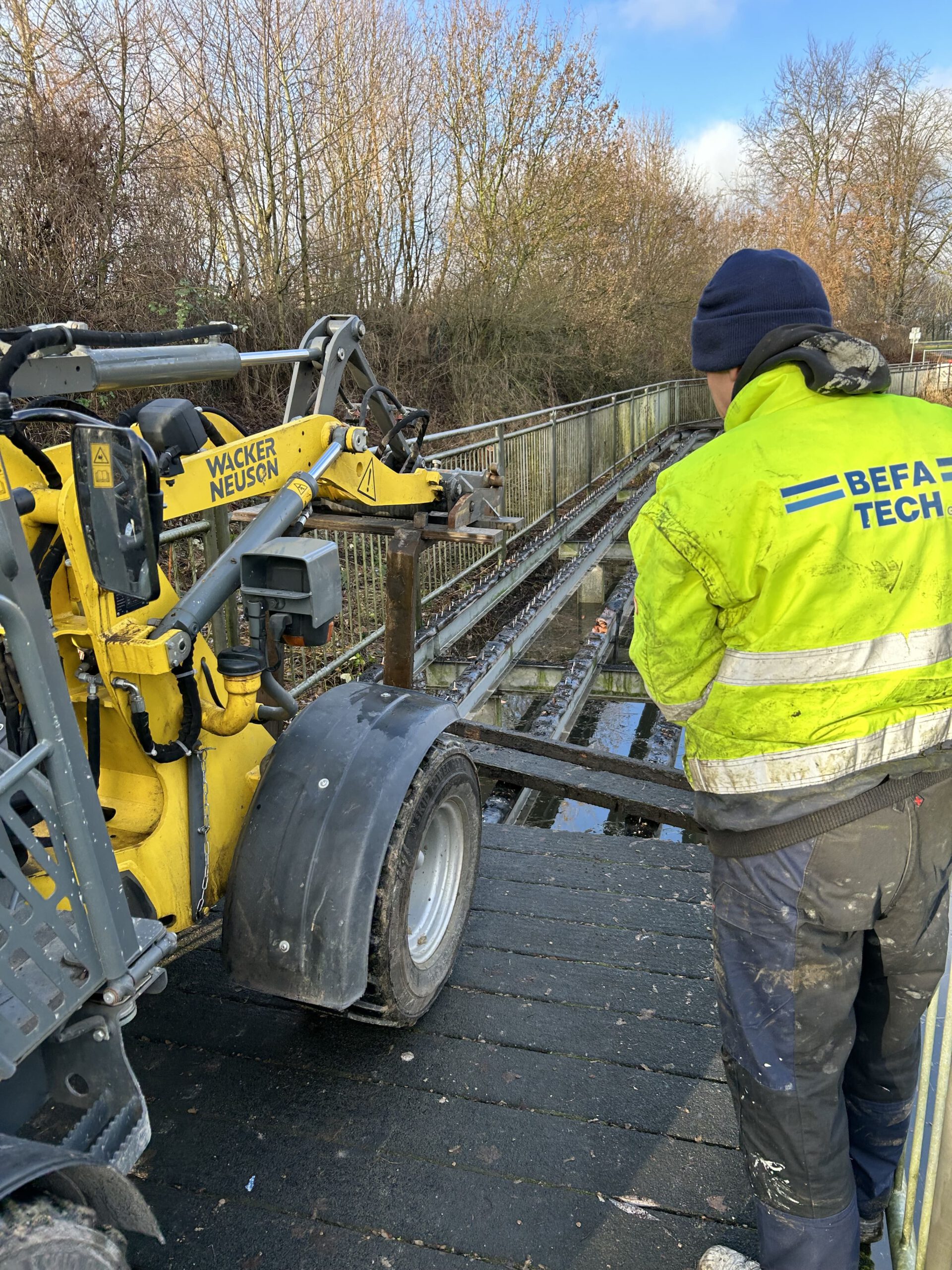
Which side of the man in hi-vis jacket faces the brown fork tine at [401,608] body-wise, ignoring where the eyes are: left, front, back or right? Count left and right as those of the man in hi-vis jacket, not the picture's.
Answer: front

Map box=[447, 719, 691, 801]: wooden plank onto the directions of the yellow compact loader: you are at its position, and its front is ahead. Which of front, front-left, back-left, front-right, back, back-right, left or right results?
front

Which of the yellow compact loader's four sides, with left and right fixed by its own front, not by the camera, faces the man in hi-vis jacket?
right

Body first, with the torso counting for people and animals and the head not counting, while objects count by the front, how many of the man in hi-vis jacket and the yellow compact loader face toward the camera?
0

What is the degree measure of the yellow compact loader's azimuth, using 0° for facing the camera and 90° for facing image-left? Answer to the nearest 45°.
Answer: approximately 225°

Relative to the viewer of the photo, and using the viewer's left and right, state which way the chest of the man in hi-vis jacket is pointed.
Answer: facing away from the viewer and to the left of the viewer

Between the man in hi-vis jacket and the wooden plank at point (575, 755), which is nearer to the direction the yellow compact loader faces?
the wooden plank

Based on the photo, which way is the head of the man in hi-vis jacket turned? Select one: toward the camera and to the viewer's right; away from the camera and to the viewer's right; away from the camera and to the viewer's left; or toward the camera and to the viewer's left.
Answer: away from the camera and to the viewer's left

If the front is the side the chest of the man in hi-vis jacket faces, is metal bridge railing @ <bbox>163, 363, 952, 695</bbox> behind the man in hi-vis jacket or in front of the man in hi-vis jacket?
in front

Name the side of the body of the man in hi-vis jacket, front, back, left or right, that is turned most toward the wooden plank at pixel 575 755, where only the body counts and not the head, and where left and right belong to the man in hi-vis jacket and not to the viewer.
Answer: front
